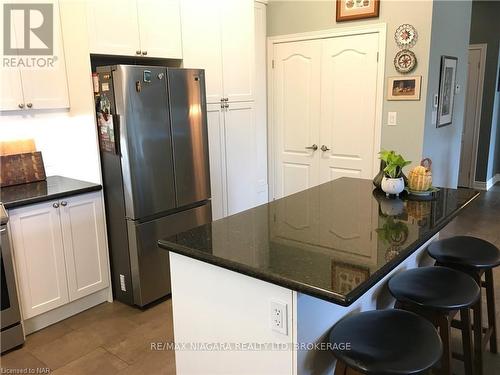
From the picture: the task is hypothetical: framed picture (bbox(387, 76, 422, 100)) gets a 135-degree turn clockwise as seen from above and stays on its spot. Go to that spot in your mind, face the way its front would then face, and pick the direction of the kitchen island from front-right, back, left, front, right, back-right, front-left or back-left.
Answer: back-left

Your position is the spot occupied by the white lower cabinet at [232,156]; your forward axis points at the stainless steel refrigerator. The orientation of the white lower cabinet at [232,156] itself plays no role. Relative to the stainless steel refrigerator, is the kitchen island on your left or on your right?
left

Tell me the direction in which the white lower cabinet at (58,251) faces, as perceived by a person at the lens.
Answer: facing the viewer and to the right of the viewer

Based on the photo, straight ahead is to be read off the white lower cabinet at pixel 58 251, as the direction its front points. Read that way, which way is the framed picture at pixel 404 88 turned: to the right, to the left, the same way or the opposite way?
to the right

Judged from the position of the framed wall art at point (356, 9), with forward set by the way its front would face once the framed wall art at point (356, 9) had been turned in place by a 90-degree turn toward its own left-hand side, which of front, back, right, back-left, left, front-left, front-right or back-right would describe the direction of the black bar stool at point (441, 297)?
front-right

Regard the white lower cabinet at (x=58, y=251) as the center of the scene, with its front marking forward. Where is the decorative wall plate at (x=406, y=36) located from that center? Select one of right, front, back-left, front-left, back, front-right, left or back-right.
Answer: front-left
